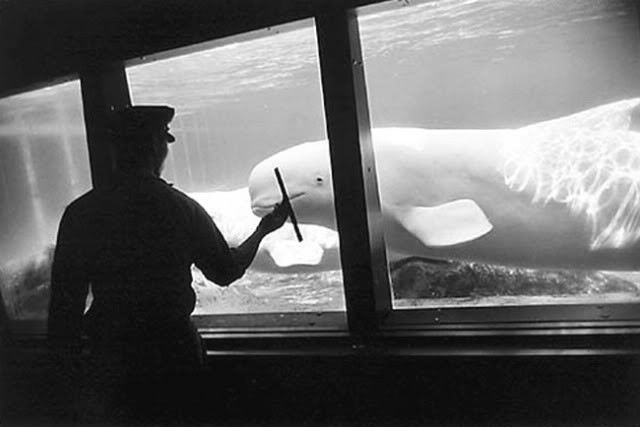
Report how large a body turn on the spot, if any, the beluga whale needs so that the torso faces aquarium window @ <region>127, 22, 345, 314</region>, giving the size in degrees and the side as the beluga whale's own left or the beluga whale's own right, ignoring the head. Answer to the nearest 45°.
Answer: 0° — it already faces it

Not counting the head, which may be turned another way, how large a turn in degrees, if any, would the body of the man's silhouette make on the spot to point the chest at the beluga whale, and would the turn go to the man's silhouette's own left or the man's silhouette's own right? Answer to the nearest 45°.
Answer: approximately 45° to the man's silhouette's own right

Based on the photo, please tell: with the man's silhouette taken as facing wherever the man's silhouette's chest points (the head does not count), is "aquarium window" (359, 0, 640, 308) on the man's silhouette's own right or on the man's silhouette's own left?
on the man's silhouette's own right

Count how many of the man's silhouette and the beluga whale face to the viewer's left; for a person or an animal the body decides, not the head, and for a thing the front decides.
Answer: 1

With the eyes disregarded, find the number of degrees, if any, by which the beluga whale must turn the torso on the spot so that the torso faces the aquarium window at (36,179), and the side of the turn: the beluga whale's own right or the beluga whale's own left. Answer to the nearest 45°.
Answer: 0° — it already faces it

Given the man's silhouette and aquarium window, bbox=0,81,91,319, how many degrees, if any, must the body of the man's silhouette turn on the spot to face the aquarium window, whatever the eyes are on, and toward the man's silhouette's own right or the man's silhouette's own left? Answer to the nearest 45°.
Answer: approximately 90° to the man's silhouette's own left

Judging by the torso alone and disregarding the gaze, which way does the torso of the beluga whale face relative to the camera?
to the viewer's left

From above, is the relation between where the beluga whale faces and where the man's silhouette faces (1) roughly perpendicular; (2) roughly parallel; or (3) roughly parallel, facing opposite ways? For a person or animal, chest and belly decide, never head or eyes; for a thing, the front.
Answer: roughly perpendicular

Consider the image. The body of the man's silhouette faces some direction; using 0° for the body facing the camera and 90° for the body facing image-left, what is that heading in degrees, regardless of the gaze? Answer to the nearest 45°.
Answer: approximately 225°

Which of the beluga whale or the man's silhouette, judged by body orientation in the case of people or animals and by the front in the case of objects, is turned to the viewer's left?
the beluga whale
